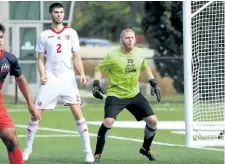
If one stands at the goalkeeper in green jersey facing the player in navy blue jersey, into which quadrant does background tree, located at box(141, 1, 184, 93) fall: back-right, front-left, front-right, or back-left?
back-right

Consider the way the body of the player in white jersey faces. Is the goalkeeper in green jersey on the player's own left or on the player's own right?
on the player's own left

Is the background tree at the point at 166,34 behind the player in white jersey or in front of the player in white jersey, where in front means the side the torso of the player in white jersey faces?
behind

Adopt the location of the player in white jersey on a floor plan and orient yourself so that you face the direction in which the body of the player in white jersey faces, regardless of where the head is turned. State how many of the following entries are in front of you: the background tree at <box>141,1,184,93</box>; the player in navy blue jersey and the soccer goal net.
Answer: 1

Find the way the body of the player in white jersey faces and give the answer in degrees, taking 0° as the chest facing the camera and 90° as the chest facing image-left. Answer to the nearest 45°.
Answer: approximately 0°
